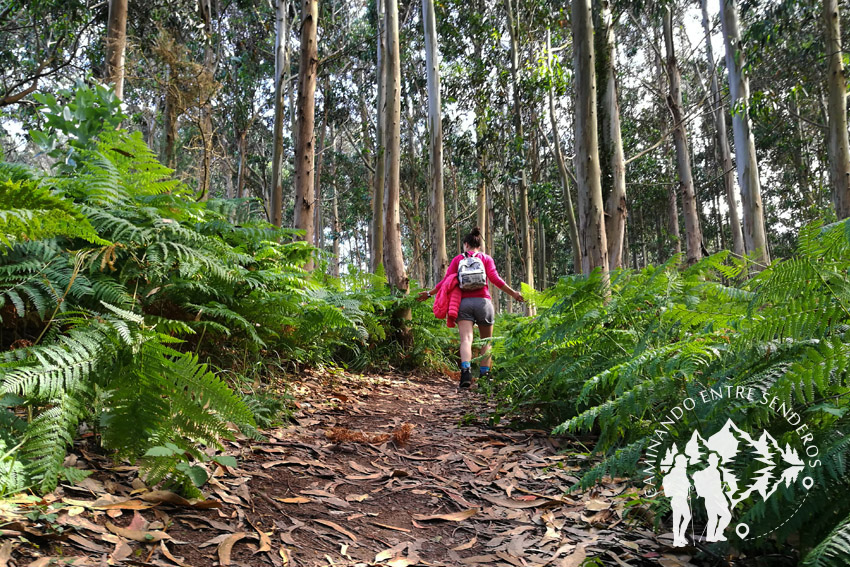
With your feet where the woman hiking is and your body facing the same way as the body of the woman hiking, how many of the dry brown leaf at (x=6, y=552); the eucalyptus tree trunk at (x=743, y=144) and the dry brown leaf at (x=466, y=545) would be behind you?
2

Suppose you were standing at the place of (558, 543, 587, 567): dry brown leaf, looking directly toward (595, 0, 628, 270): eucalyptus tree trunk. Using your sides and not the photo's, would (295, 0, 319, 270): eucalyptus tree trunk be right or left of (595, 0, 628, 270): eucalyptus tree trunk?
left

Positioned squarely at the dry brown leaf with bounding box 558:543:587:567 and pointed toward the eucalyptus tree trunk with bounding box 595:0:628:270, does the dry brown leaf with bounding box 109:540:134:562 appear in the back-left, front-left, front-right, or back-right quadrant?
back-left

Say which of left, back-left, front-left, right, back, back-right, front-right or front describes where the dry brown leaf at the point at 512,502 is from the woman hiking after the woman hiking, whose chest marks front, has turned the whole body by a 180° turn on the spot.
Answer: front

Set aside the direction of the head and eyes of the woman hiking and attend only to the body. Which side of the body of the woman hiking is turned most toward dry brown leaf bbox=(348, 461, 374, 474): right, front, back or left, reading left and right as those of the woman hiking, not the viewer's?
back

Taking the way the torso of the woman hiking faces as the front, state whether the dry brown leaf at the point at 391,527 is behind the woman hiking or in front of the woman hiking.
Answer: behind

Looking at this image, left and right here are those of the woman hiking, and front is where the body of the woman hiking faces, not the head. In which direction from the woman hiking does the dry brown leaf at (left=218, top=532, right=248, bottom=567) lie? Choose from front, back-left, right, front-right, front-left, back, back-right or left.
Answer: back

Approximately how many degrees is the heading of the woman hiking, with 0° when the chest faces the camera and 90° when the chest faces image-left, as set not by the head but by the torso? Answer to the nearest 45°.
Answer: approximately 180°

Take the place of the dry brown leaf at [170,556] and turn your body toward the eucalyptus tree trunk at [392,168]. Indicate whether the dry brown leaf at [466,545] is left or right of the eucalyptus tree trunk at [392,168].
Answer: right

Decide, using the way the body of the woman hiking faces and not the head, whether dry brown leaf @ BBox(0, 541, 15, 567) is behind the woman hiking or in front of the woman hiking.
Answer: behind

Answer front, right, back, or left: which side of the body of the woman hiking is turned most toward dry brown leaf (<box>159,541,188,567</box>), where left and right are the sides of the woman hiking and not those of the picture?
back
